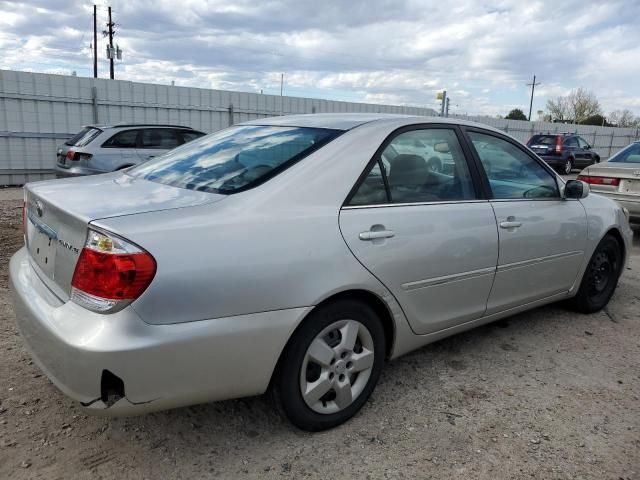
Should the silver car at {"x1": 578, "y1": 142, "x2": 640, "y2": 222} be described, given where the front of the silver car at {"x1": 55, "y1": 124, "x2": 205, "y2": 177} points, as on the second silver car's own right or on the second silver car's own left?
on the second silver car's own right

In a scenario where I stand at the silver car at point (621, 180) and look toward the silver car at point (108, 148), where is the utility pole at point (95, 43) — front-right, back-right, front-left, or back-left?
front-right

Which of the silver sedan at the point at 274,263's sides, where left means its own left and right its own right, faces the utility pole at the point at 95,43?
left

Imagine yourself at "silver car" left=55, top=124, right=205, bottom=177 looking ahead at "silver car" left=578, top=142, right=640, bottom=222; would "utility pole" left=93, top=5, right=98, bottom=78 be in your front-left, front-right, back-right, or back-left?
back-left

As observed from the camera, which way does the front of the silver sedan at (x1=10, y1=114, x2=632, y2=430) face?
facing away from the viewer and to the right of the viewer

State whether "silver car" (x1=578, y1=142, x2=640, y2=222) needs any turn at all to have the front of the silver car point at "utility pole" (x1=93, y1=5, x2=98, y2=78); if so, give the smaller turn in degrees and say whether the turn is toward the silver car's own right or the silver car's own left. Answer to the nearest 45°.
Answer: approximately 90° to the silver car's own left

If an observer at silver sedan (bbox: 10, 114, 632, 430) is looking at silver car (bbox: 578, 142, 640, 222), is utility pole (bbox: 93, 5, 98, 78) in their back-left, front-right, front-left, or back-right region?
front-left

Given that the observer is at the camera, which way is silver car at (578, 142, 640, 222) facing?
facing away from the viewer and to the right of the viewer

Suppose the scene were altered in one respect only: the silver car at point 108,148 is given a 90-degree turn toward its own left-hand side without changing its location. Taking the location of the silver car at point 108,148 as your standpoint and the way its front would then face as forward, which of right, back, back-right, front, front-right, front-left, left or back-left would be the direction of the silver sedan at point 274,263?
back-left

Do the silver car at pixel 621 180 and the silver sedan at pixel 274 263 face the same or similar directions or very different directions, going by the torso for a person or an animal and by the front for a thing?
same or similar directions

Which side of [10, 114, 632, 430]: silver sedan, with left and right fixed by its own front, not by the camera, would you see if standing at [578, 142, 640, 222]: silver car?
front

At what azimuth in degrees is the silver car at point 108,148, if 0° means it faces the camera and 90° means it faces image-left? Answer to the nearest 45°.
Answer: approximately 225°

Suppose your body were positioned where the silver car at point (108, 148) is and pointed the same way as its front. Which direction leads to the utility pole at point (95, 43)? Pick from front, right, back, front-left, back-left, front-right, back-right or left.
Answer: front-left
